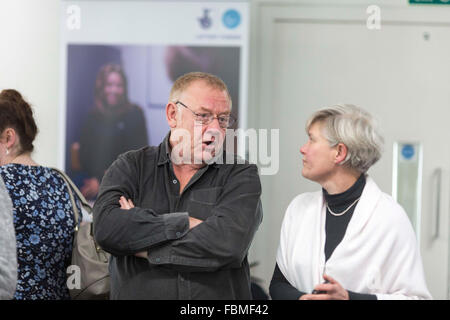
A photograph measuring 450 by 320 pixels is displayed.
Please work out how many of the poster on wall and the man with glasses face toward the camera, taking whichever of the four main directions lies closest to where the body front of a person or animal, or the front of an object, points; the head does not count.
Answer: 2

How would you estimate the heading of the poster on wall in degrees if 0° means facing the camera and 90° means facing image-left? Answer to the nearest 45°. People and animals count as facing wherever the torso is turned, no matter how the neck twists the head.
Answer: approximately 0°

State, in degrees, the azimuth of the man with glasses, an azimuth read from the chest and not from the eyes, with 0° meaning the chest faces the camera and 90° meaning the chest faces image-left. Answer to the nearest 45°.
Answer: approximately 0°

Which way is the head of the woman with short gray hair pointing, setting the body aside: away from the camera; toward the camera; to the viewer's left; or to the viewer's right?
to the viewer's left

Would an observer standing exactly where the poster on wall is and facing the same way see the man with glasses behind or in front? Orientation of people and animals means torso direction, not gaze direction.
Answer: in front

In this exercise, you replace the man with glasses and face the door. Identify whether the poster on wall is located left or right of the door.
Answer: left

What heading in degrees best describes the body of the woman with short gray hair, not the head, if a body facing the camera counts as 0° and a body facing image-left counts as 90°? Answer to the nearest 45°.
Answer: approximately 45°

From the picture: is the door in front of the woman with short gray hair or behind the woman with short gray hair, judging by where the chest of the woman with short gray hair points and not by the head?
behind

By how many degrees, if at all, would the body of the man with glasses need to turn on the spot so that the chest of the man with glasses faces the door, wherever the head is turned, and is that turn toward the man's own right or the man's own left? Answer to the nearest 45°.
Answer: approximately 135° to the man's own left
